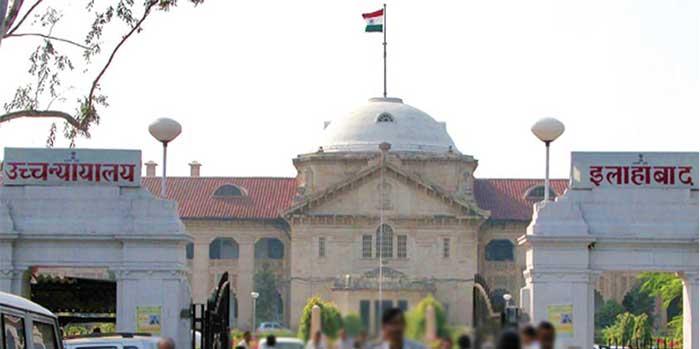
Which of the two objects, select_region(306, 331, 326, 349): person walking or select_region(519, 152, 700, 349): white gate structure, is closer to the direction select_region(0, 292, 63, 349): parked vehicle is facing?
the person walking

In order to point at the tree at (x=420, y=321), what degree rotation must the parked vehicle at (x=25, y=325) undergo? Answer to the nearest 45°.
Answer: approximately 45° to its left

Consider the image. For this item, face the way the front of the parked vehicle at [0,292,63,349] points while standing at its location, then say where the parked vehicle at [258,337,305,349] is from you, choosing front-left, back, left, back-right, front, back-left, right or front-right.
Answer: front-left

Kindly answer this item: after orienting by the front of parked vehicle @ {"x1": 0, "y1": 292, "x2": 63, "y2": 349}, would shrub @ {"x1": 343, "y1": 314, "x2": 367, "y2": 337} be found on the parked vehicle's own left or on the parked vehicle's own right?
on the parked vehicle's own left
